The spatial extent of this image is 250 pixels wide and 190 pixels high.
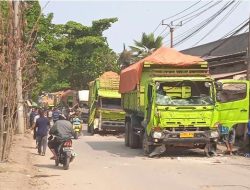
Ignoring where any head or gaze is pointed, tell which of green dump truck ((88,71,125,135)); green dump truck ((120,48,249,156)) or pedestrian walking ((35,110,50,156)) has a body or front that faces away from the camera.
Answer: the pedestrian walking

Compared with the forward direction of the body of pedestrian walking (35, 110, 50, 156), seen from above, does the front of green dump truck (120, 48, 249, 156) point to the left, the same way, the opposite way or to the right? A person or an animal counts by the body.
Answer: the opposite way

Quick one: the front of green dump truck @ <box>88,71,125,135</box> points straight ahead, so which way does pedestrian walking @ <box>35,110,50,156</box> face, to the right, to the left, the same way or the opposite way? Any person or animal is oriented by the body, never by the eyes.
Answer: the opposite way

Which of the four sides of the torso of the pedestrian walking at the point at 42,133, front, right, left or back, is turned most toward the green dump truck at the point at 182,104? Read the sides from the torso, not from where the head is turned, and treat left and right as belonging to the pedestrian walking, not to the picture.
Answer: right

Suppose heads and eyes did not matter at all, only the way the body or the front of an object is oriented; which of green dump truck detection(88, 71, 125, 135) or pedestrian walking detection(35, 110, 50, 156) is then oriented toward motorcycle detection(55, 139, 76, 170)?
the green dump truck

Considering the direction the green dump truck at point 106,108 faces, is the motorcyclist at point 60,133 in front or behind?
in front

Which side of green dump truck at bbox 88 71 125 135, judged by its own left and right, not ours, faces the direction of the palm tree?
back

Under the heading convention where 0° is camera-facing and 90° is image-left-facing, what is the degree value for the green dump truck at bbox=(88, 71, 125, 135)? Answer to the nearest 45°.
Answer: approximately 0°

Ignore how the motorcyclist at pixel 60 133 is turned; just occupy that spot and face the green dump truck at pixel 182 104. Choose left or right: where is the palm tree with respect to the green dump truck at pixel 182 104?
left

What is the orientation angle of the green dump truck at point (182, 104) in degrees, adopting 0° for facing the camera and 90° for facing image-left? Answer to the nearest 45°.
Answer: approximately 0°

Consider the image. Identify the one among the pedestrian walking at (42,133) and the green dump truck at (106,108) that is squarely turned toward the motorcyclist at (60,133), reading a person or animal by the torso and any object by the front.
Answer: the green dump truck

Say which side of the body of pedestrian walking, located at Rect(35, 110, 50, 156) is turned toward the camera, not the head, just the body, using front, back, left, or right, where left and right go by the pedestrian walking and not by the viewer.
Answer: back

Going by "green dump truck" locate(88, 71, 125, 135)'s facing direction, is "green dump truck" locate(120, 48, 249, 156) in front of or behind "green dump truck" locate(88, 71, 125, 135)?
in front
